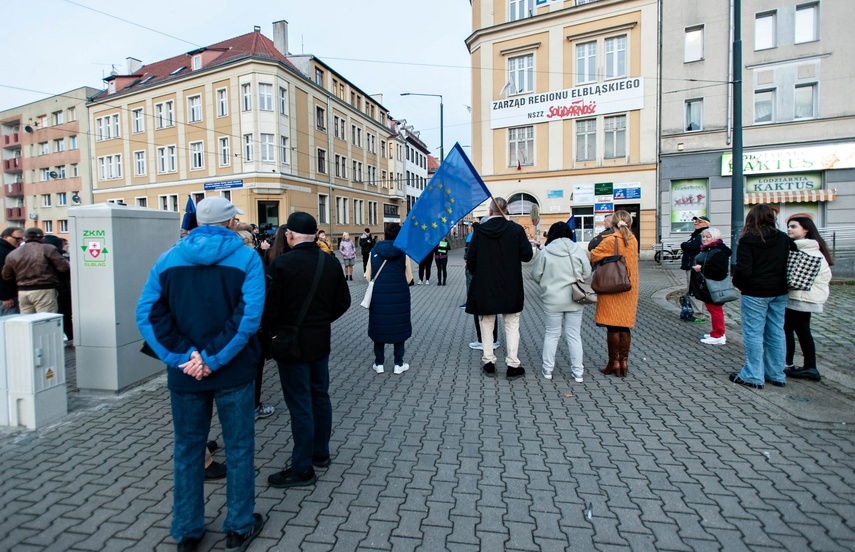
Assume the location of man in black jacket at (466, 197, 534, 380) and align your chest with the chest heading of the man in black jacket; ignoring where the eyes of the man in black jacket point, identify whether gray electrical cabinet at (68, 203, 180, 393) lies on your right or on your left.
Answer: on your left

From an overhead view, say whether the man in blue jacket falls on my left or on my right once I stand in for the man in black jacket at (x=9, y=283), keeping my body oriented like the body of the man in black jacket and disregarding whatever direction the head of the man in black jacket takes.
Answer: on my right

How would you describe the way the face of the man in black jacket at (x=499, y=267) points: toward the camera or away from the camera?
away from the camera

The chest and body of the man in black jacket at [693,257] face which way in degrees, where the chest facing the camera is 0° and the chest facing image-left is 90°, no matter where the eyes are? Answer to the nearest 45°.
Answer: approximately 90°

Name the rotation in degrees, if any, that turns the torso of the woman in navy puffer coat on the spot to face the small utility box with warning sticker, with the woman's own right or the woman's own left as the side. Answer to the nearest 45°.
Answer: approximately 135° to the woman's own left

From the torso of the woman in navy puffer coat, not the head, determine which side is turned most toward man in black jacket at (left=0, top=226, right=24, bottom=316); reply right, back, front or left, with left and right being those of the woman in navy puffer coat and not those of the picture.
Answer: left

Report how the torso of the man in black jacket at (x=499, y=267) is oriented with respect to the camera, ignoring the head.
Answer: away from the camera

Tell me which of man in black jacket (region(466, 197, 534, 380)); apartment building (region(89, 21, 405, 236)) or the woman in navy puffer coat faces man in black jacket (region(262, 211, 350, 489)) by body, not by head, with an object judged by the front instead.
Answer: the apartment building

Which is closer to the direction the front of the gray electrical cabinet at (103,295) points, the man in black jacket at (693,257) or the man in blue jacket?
the man in blue jacket

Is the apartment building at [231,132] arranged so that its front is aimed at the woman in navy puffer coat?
yes
